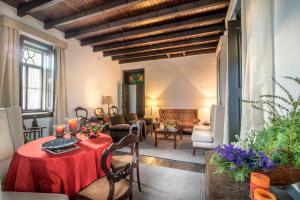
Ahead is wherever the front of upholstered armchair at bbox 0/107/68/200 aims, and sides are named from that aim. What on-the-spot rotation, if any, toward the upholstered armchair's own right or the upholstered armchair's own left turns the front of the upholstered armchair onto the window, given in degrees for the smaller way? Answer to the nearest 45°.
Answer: approximately 90° to the upholstered armchair's own left

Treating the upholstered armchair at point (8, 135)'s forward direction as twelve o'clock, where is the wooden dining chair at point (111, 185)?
The wooden dining chair is roughly at 2 o'clock from the upholstered armchair.

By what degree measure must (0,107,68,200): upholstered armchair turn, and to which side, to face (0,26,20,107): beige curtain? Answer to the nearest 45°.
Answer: approximately 90° to its left

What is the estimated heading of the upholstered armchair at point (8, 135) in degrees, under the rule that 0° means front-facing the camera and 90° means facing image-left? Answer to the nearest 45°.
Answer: approximately 270°

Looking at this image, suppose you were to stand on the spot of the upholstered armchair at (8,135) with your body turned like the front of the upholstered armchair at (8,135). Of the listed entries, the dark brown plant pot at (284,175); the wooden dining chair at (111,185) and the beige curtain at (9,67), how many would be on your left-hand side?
1

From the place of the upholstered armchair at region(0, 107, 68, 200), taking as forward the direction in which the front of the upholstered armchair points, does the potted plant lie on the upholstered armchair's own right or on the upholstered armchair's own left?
on the upholstered armchair's own right

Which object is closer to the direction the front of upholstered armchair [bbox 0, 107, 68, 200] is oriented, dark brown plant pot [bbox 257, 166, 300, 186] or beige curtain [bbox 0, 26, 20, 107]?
the dark brown plant pot

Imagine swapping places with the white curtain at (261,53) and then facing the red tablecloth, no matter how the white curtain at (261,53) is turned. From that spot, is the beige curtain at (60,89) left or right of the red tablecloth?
right

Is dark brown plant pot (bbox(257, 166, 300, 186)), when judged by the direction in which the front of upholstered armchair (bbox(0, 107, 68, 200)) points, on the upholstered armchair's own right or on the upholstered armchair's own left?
on the upholstered armchair's own right

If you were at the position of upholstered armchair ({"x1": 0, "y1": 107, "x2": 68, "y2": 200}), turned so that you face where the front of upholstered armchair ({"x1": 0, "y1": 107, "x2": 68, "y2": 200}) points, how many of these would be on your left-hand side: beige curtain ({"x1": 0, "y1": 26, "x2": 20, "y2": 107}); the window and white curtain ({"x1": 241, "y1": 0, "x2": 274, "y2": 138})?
2
